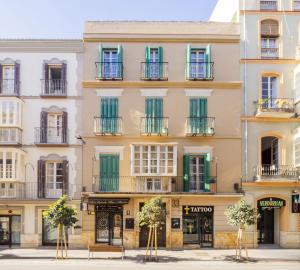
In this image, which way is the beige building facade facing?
toward the camera
